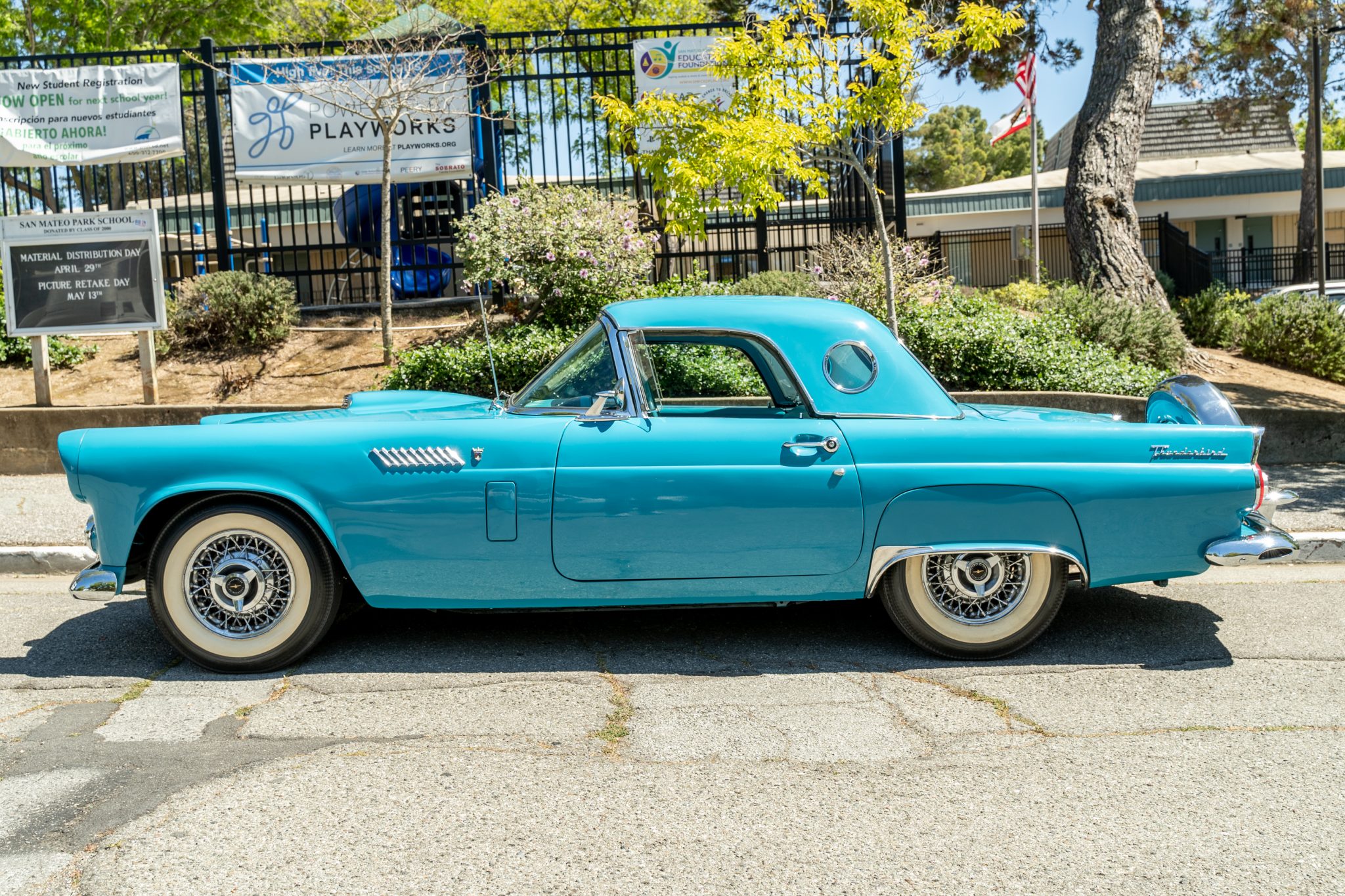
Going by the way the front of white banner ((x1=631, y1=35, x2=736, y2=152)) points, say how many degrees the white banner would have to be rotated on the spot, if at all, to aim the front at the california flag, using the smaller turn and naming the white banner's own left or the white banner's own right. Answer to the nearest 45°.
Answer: approximately 135° to the white banner's own left

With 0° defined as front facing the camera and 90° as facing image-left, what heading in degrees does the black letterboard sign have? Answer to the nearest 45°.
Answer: approximately 0°

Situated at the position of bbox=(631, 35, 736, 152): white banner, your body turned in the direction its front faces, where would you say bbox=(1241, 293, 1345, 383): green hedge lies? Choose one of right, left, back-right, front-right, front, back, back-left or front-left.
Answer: left

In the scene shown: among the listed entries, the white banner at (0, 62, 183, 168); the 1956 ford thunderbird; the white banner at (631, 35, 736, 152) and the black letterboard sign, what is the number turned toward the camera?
3

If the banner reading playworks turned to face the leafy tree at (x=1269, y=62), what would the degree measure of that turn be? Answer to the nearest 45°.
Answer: approximately 135° to its left

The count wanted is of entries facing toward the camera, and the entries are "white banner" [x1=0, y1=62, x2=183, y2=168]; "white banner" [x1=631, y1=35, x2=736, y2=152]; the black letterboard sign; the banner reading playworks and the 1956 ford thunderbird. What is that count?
4

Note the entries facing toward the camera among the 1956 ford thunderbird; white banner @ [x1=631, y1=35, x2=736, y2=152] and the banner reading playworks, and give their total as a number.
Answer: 2

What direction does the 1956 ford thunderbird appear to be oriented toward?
to the viewer's left

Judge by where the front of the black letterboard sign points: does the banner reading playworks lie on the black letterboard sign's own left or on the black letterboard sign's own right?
on the black letterboard sign's own left
